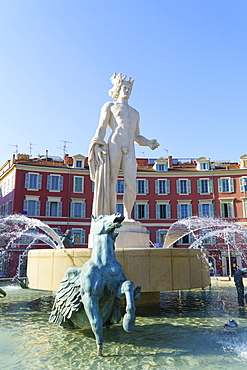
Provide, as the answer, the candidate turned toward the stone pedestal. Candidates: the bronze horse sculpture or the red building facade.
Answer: the red building facade

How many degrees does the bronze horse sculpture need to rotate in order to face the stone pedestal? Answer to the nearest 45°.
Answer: approximately 135° to its left

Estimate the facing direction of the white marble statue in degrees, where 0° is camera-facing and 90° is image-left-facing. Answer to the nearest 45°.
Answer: approximately 315°

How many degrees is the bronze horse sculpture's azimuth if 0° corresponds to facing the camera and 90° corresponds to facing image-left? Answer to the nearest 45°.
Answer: approximately 315°

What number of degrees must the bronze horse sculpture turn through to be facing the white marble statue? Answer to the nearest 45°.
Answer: approximately 135° to its left

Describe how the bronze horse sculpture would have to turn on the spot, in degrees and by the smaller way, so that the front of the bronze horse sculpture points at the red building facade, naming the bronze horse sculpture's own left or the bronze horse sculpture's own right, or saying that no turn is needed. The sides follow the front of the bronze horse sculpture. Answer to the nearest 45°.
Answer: approximately 135° to the bronze horse sculpture's own left

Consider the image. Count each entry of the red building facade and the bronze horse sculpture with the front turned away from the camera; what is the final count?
0

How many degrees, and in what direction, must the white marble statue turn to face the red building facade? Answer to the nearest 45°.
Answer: approximately 135° to its left

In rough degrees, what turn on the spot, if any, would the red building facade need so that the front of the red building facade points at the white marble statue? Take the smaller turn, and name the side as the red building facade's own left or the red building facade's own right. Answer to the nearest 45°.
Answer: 0° — it already faces it

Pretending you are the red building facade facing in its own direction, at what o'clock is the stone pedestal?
The stone pedestal is roughly at 12 o'clock from the red building facade.

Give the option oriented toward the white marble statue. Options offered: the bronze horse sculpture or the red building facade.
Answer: the red building facade

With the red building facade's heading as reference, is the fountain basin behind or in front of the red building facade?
in front

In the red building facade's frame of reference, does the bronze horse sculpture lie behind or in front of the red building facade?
in front
